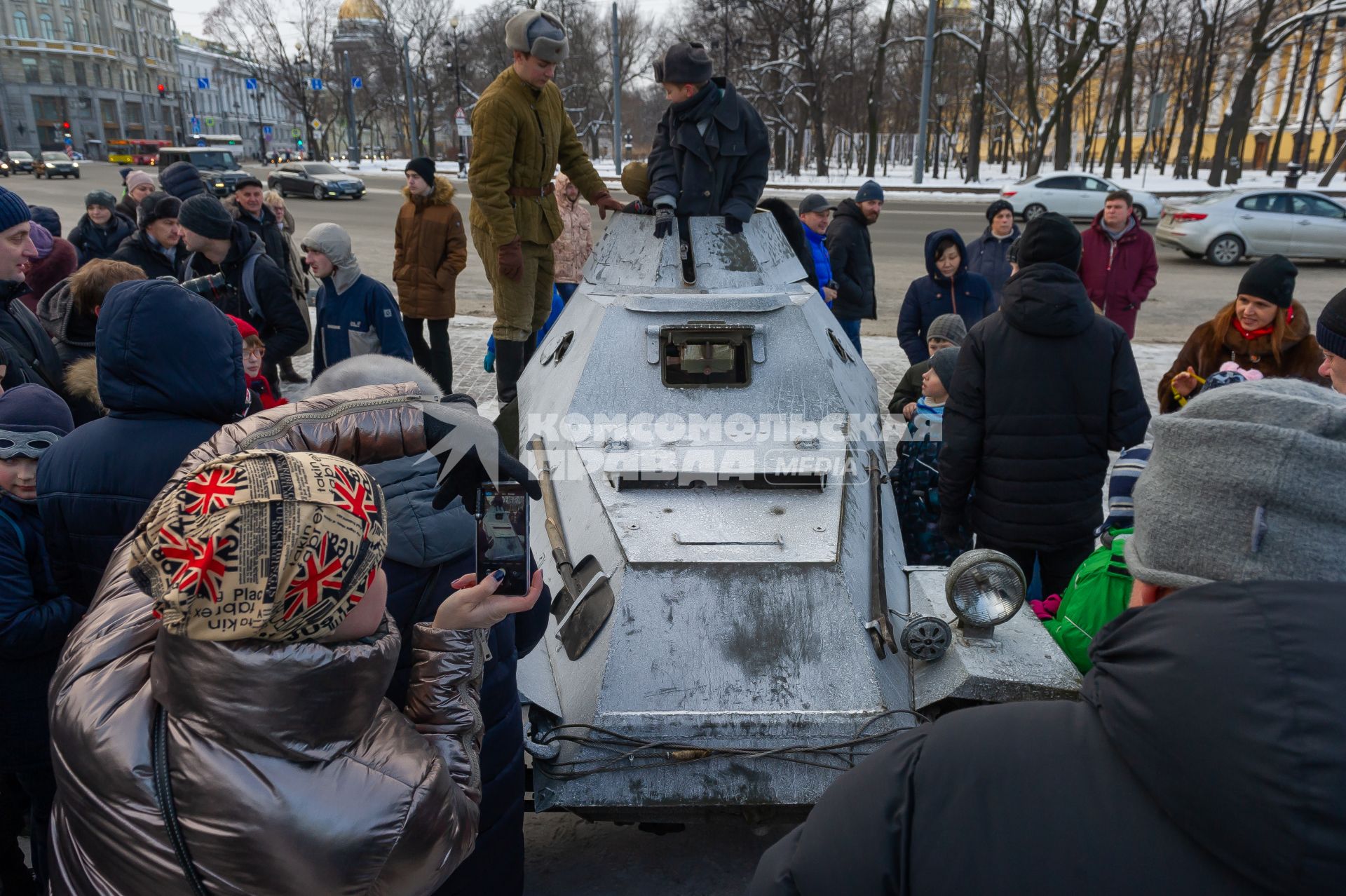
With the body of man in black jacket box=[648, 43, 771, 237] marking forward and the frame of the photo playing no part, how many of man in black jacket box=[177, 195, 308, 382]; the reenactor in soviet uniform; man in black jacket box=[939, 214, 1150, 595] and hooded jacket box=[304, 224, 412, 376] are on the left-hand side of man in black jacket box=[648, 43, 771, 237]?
1

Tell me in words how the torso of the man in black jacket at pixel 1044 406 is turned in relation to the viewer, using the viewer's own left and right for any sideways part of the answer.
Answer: facing away from the viewer

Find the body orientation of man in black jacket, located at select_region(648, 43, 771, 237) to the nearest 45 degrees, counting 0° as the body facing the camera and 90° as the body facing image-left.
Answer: approximately 45°

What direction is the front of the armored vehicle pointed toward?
toward the camera

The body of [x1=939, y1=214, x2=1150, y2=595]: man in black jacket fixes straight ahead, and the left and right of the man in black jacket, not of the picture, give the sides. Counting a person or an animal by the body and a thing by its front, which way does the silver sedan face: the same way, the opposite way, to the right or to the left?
to the right

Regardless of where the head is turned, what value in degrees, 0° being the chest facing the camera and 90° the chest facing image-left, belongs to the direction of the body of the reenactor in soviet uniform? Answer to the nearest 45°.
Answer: approximately 315°

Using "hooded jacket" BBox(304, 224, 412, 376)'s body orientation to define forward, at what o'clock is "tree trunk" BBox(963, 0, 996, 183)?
The tree trunk is roughly at 6 o'clock from the hooded jacket.

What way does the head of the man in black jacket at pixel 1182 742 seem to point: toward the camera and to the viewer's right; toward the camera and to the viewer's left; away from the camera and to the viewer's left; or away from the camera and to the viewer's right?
away from the camera and to the viewer's left

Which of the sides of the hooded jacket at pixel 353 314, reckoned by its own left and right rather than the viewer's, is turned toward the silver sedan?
back

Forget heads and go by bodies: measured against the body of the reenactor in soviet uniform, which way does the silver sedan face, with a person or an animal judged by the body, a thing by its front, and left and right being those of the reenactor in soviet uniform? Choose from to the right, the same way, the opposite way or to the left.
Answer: the same way

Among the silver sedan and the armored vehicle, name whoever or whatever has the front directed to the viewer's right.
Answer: the silver sedan
